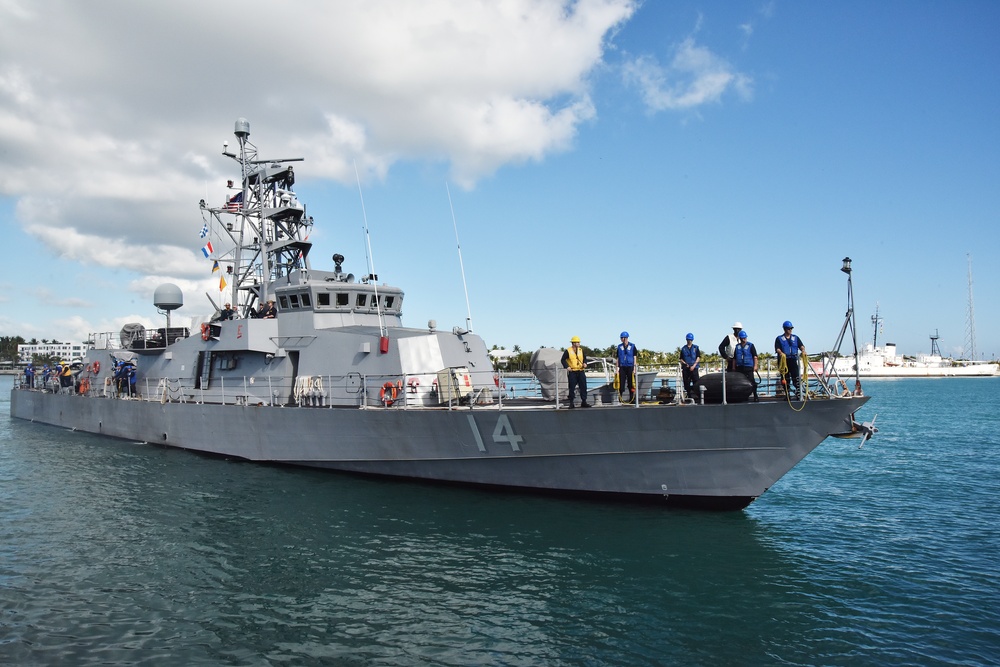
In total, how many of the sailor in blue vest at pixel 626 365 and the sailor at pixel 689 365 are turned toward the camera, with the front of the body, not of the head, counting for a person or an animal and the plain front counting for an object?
2

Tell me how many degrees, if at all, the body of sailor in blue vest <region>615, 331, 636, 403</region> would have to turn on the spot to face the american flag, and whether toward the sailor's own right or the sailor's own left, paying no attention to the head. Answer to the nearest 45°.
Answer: approximately 135° to the sailor's own right

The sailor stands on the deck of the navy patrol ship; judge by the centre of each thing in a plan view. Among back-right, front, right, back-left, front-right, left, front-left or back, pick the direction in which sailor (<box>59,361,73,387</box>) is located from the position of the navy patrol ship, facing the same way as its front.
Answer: back

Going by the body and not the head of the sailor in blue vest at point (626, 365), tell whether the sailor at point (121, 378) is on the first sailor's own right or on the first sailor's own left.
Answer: on the first sailor's own right

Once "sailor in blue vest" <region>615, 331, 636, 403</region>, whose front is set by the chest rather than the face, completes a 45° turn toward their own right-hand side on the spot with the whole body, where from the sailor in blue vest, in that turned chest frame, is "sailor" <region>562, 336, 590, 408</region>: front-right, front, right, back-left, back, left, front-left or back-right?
front-right

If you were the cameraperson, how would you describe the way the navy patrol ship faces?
facing the viewer and to the right of the viewer

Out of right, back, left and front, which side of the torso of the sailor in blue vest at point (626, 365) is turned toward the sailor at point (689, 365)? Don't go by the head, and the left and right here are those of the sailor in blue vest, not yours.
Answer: left

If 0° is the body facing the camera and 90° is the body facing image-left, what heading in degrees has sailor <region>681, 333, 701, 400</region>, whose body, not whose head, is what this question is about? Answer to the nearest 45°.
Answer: approximately 0°

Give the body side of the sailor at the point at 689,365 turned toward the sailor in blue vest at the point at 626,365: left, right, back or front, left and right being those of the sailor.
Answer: right
